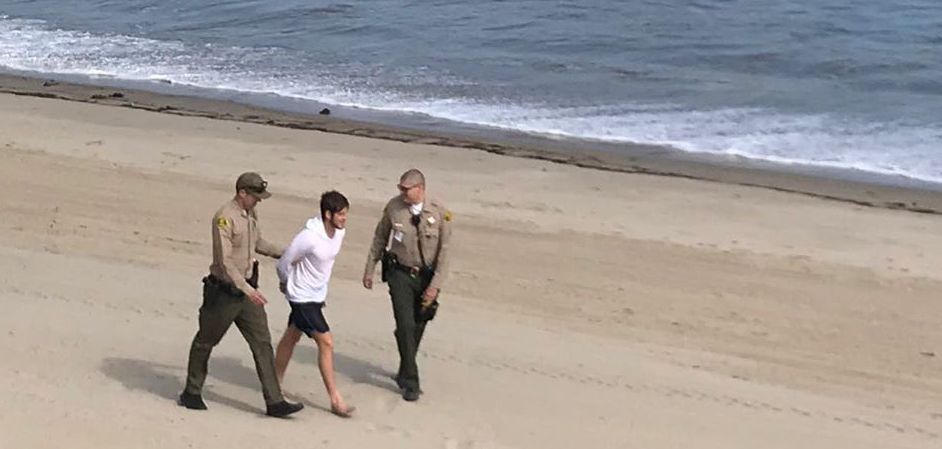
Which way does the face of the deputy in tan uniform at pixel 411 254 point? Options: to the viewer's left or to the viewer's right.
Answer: to the viewer's left

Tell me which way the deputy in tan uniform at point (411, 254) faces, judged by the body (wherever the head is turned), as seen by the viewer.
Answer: toward the camera

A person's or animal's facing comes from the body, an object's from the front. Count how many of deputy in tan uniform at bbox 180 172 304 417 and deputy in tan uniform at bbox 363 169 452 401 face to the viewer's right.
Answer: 1

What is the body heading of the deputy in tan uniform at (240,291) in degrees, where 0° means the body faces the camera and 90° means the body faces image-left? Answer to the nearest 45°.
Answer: approximately 270°

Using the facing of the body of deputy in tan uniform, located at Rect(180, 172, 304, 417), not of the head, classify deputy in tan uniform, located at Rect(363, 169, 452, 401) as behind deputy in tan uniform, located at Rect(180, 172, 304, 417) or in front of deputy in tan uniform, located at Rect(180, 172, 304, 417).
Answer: in front

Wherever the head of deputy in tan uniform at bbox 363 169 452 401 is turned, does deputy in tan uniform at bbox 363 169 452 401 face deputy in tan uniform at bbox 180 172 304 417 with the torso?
no
